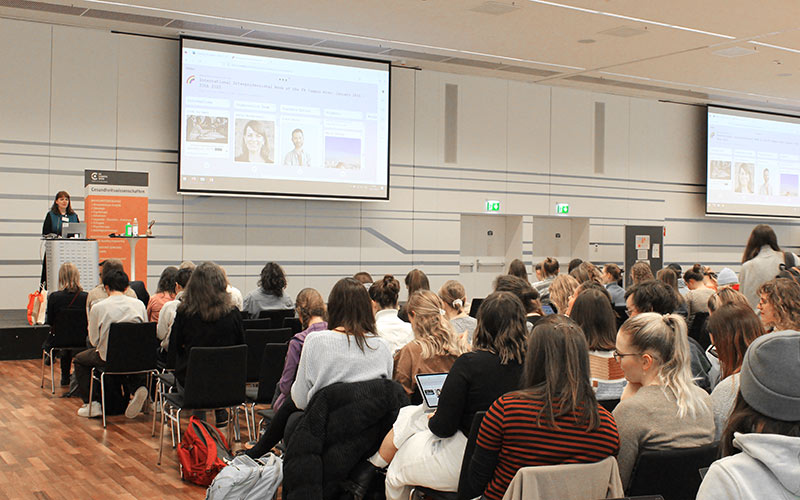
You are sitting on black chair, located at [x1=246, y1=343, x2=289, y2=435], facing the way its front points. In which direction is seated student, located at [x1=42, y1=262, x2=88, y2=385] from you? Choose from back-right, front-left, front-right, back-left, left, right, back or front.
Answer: front

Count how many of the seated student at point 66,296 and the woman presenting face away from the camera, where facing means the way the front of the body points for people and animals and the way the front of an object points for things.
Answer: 1

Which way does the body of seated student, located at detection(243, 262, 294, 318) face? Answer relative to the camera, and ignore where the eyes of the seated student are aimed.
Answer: away from the camera

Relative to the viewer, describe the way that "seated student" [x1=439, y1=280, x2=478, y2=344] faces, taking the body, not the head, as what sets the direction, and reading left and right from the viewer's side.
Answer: facing away from the viewer and to the left of the viewer

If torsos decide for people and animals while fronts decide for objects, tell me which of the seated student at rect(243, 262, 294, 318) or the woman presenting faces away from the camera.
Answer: the seated student

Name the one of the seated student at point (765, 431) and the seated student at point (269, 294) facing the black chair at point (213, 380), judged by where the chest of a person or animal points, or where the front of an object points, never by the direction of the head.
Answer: the seated student at point (765, 431)

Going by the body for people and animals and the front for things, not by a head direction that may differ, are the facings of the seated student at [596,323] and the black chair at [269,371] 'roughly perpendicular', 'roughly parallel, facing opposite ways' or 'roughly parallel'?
roughly parallel

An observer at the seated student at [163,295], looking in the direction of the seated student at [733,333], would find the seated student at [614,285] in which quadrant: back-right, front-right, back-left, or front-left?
front-left

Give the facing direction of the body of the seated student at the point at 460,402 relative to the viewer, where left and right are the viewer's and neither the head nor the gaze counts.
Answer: facing away from the viewer and to the left of the viewer

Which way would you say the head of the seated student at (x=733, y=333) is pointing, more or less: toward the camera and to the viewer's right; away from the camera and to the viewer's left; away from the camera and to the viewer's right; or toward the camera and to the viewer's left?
away from the camera and to the viewer's left

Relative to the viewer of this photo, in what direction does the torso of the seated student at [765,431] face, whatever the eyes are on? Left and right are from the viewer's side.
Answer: facing away from the viewer and to the left of the viewer

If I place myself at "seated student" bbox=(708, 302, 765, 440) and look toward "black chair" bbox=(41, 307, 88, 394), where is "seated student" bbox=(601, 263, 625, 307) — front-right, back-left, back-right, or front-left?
front-right

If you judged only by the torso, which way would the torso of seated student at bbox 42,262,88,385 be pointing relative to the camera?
away from the camera

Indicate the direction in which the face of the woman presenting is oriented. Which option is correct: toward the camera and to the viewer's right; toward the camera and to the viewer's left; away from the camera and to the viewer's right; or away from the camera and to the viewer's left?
toward the camera and to the viewer's right

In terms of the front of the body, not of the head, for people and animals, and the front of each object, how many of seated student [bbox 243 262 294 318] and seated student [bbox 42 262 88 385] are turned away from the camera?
2

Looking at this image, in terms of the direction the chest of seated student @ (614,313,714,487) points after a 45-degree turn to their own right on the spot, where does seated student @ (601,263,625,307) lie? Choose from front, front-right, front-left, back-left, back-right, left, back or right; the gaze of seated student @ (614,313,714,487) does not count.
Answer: front

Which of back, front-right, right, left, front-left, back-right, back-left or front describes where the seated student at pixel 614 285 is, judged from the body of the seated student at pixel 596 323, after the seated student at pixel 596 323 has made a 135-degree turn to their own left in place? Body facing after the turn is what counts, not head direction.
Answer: back
